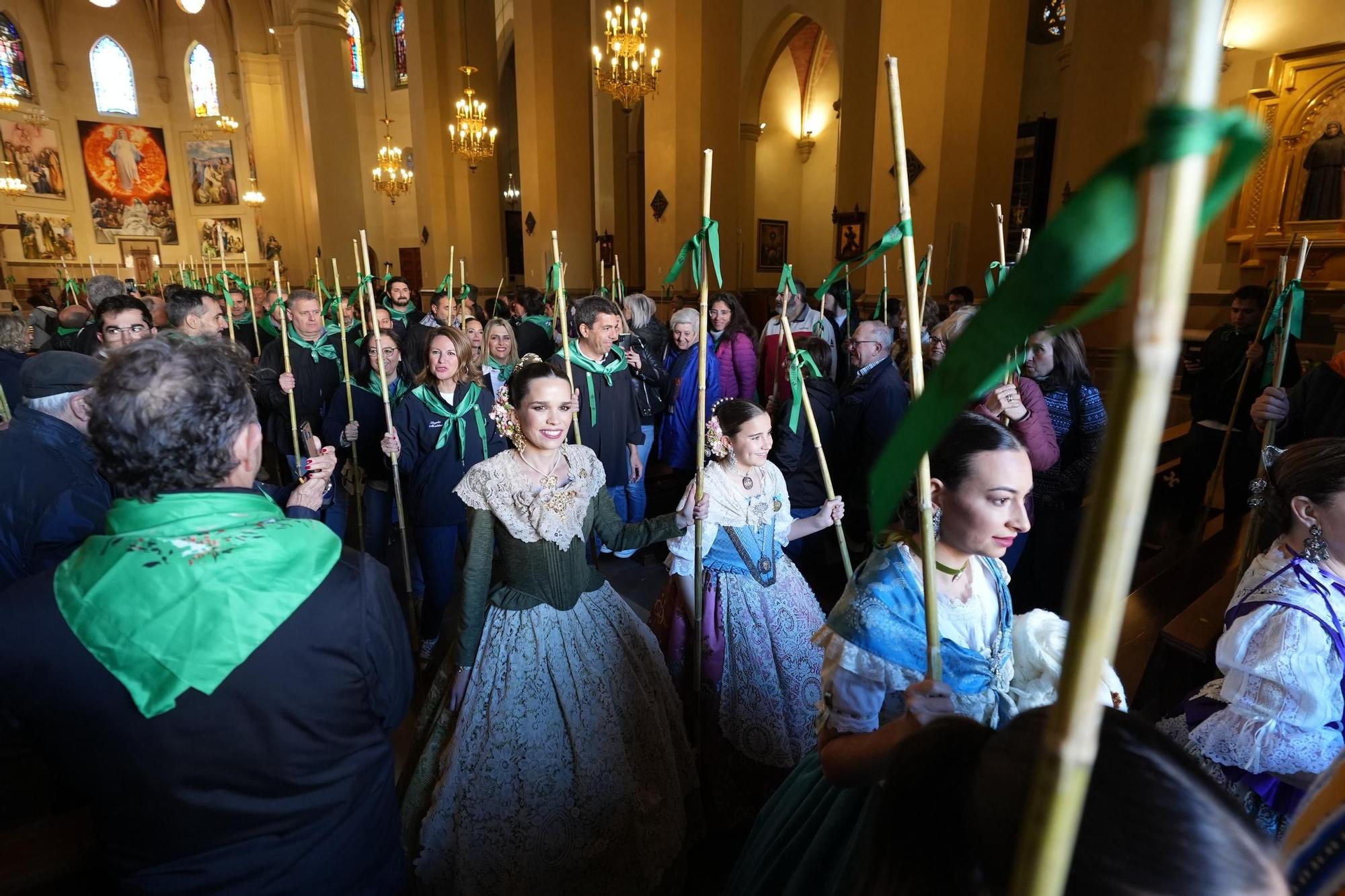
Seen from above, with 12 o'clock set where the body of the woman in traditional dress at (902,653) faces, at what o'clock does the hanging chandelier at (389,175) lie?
The hanging chandelier is roughly at 6 o'clock from the woman in traditional dress.

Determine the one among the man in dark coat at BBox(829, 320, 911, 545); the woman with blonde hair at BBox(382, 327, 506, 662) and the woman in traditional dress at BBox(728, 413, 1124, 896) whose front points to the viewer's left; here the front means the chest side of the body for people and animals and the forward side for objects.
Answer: the man in dark coat

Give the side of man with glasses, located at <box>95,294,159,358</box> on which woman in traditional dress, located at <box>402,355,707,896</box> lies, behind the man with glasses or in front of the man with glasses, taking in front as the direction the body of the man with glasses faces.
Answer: in front

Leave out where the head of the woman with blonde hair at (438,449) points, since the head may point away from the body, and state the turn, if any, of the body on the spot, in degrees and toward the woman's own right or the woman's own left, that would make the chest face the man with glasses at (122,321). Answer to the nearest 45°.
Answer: approximately 135° to the woman's own right

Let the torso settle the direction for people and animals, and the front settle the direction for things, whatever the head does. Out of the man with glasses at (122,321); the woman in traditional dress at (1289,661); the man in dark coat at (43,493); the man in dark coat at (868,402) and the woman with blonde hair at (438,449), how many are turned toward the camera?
2

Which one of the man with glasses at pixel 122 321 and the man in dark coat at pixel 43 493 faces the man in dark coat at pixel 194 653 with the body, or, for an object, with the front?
the man with glasses
